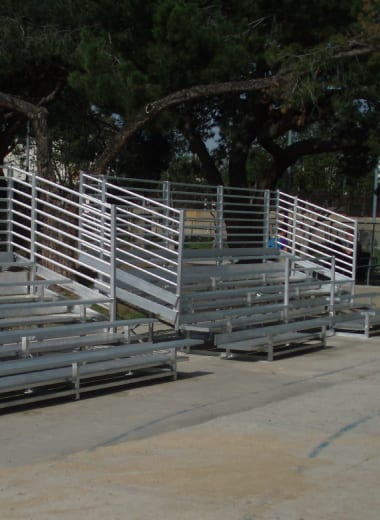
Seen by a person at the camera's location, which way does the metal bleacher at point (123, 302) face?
facing the viewer and to the right of the viewer

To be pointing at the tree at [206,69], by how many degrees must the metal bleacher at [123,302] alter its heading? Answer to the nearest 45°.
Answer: approximately 135° to its left
